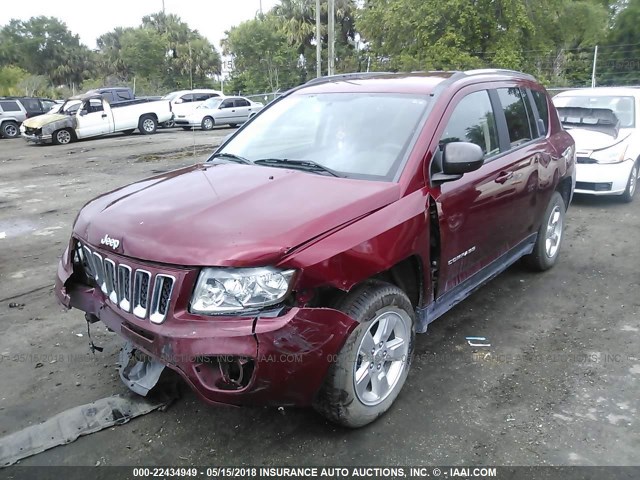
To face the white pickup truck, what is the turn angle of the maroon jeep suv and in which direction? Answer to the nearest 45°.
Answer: approximately 90° to its right

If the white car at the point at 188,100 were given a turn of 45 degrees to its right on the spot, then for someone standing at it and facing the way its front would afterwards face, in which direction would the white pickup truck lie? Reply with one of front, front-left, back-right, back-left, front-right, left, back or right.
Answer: front-left

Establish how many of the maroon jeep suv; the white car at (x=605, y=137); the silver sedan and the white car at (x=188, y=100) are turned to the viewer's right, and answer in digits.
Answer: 0

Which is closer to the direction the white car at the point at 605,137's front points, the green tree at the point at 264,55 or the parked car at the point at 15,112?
the parked car

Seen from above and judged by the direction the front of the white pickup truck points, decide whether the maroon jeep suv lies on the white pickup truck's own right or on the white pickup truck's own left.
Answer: on the white pickup truck's own left

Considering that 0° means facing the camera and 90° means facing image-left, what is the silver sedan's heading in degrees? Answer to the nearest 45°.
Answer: approximately 45°

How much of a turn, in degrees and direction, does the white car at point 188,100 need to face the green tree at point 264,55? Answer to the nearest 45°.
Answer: approximately 135° to its right

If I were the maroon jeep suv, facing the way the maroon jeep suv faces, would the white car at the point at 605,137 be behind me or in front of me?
behind

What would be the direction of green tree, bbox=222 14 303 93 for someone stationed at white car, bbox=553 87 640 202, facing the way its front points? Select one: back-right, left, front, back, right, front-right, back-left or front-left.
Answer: right

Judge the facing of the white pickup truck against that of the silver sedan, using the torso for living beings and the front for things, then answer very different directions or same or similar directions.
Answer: same or similar directions

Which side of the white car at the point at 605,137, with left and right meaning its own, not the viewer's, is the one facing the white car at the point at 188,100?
right

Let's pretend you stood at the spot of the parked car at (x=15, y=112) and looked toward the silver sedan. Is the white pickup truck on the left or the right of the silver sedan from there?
right

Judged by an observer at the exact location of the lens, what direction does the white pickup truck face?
facing the viewer and to the left of the viewer
